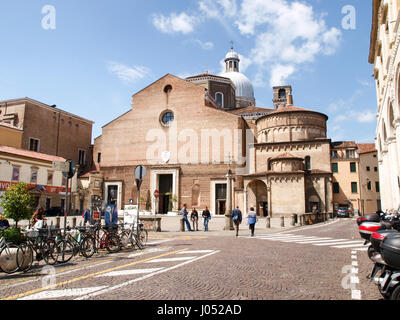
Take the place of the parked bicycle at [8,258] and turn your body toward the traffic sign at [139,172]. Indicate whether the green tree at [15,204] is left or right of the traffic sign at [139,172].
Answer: left

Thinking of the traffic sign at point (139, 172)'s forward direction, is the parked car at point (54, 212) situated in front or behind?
in front
